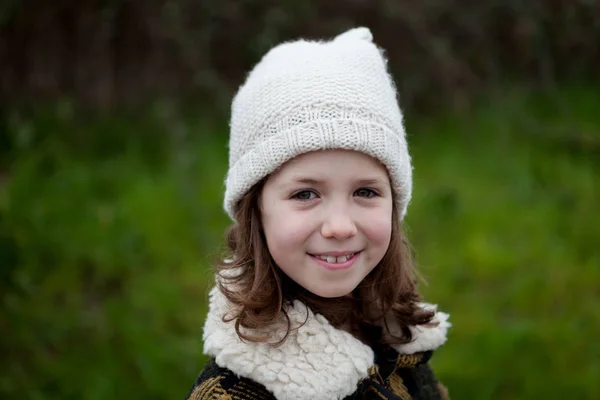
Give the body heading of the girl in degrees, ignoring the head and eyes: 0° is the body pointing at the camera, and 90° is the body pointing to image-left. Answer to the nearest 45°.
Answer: approximately 315°
